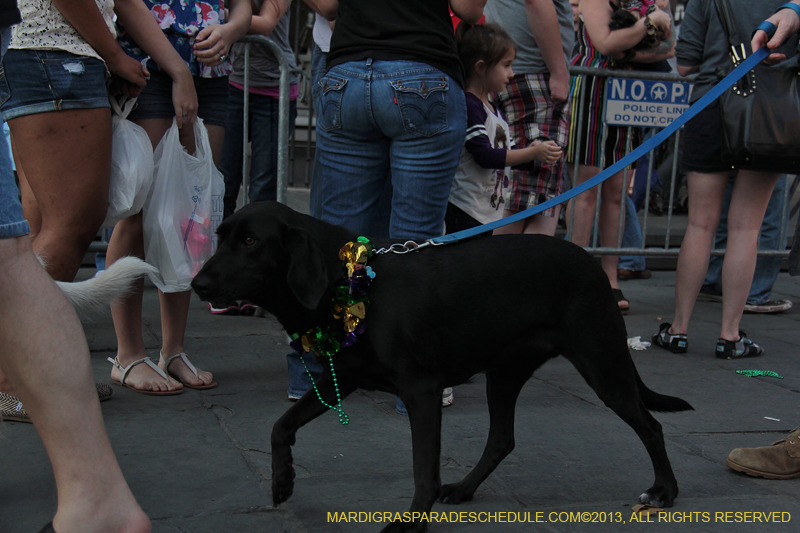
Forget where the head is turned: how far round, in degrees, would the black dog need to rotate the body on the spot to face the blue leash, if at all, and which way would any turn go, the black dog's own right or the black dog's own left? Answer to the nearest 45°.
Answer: approximately 135° to the black dog's own right

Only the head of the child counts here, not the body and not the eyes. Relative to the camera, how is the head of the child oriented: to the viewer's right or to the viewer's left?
to the viewer's right

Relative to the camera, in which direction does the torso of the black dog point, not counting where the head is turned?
to the viewer's left

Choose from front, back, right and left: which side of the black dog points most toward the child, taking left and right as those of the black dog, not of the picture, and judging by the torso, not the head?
right

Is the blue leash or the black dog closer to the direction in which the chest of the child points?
the blue leash

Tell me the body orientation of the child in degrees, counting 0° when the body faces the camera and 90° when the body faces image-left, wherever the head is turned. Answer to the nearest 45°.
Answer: approximately 270°

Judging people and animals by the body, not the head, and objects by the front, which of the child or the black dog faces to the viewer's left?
the black dog

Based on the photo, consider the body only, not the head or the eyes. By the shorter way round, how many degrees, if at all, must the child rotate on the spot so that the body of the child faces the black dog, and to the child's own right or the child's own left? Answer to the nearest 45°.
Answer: approximately 90° to the child's own right

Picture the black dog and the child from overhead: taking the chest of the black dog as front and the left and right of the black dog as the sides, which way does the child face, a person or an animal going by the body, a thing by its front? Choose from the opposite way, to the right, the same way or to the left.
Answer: the opposite way
